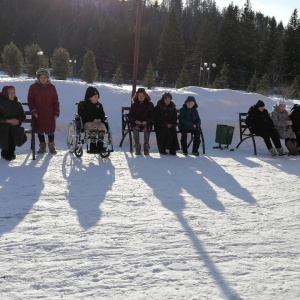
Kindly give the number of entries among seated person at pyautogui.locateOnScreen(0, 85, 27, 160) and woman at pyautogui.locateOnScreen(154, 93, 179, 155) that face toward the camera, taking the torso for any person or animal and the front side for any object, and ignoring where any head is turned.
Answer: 2

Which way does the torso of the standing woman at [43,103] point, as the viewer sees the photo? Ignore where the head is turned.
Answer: toward the camera

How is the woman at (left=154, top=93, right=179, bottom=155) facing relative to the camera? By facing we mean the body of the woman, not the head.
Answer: toward the camera

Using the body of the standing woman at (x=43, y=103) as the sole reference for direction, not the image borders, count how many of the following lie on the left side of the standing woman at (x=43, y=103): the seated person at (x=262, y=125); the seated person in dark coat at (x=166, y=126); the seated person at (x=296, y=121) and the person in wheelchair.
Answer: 4

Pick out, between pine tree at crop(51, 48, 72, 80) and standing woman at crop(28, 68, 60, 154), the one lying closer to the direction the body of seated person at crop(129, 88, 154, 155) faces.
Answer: the standing woman

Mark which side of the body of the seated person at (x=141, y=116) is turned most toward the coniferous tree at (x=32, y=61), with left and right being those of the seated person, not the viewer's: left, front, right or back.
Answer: back

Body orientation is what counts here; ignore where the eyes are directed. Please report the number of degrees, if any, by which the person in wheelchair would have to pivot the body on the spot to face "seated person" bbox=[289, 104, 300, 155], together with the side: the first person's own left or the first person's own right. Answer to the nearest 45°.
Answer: approximately 45° to the first person's own left

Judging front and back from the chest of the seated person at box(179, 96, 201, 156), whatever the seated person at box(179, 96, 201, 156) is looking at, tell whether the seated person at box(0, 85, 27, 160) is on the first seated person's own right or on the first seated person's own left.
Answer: on the first seated person's own right

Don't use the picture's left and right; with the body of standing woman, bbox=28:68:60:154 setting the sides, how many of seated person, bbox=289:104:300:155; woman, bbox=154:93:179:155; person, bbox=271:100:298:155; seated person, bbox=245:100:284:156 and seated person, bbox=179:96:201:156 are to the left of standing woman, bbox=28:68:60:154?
5

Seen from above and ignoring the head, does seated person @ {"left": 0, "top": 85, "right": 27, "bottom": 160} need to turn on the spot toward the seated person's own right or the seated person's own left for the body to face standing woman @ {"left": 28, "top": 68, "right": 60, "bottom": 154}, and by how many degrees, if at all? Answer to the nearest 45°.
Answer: approximately 135° to the seated person's own left

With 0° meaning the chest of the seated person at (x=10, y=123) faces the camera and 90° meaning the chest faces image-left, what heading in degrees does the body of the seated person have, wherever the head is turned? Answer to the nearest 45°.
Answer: approximately 0°

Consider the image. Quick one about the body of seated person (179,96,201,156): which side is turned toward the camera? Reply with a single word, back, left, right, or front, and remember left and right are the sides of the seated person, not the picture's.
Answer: front

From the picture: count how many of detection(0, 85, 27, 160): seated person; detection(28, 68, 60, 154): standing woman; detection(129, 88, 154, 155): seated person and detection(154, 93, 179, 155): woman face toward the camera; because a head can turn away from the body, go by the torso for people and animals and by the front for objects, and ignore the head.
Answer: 4

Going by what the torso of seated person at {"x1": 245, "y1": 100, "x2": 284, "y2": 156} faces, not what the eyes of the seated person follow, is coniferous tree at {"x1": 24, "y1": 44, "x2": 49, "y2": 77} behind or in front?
behind

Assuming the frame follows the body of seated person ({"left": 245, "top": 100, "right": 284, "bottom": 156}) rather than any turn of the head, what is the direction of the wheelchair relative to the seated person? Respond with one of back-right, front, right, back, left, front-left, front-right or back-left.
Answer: right

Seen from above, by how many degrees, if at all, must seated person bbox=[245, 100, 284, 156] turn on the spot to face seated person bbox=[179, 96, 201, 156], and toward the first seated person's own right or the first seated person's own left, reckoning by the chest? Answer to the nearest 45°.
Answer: approximately 90° to the first seated person's own right

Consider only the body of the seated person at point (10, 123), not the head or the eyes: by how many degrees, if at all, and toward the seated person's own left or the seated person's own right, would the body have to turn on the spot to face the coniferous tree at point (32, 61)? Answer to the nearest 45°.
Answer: approximately 180°
